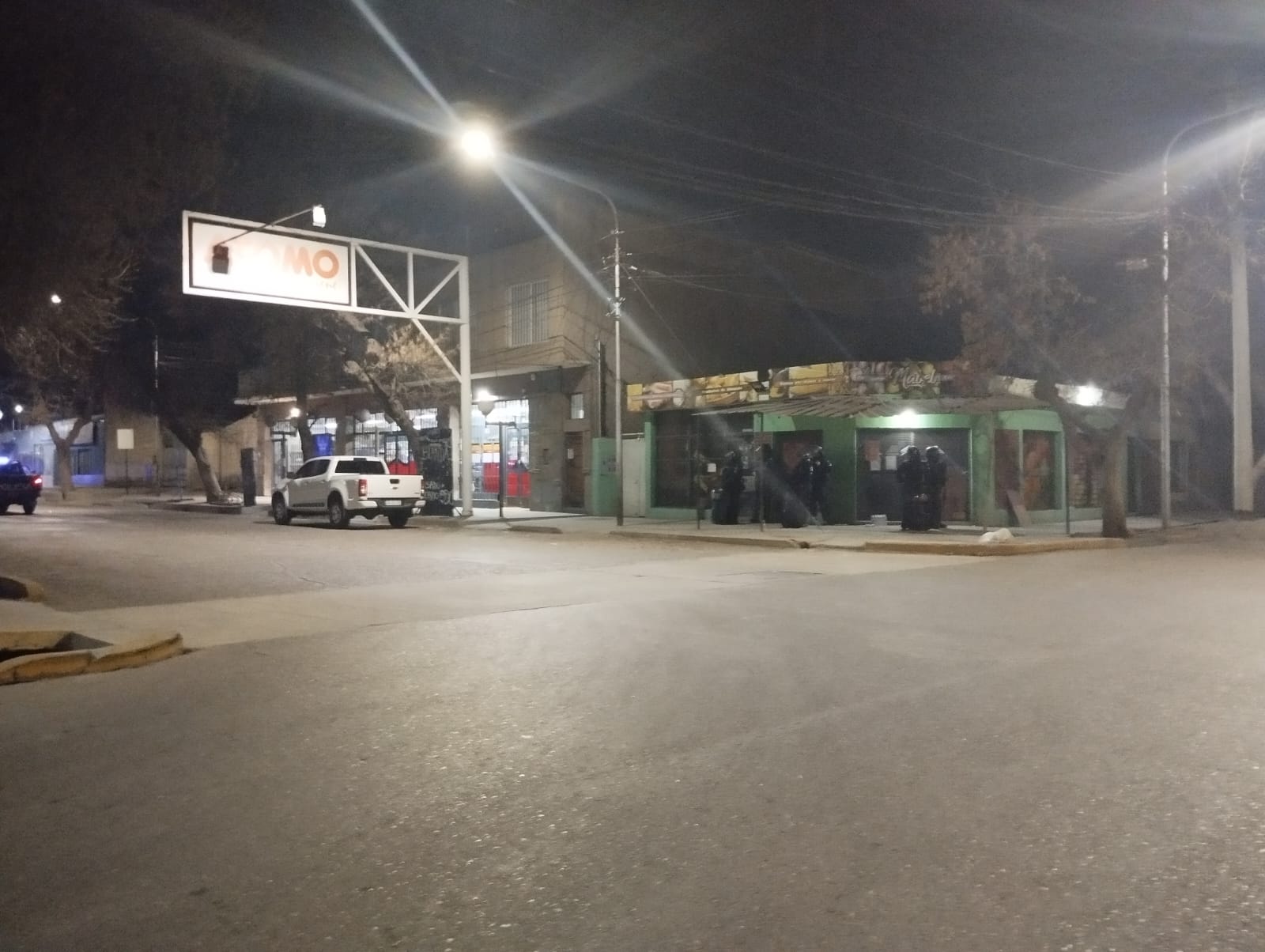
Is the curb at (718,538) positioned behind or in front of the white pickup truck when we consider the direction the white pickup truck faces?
behind

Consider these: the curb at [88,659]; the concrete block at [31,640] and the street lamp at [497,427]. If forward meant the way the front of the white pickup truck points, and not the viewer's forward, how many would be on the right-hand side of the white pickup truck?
1

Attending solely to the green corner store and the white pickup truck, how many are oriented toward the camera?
1

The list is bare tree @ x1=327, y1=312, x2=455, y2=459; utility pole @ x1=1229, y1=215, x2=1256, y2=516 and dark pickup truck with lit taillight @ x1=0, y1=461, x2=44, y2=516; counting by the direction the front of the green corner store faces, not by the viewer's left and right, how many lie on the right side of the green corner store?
2

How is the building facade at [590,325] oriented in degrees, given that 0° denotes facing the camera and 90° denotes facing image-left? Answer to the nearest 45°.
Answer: approximately 45°

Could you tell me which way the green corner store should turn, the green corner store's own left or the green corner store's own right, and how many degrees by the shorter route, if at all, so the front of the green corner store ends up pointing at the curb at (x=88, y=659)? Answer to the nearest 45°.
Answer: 0° — it already faces it

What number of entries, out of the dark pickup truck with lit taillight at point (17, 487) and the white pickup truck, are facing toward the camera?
0

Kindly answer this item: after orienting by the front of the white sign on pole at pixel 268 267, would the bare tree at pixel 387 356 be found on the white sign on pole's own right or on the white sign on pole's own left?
on the white sign on pole's own left

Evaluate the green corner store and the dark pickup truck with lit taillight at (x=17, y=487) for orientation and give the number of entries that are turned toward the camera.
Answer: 1

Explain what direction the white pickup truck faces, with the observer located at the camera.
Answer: facing away from the viewer and to the left of the viewer

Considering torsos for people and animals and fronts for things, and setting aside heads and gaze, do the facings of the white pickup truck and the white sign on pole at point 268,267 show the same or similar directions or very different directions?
very different directions

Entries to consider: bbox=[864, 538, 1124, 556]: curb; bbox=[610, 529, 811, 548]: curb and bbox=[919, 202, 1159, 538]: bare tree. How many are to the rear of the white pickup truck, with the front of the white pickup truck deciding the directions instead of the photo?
3

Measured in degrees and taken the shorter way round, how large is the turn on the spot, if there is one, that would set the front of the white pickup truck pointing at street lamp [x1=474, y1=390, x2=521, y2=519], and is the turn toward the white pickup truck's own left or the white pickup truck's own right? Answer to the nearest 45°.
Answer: approximately 90° to the white pickup truck's own right

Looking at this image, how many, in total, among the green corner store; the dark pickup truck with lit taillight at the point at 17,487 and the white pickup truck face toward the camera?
1

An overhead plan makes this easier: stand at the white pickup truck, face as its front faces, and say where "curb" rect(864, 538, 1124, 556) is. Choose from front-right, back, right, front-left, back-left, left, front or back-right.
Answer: back

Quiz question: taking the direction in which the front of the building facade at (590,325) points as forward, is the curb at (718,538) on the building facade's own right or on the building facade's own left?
on the building facade's own left
